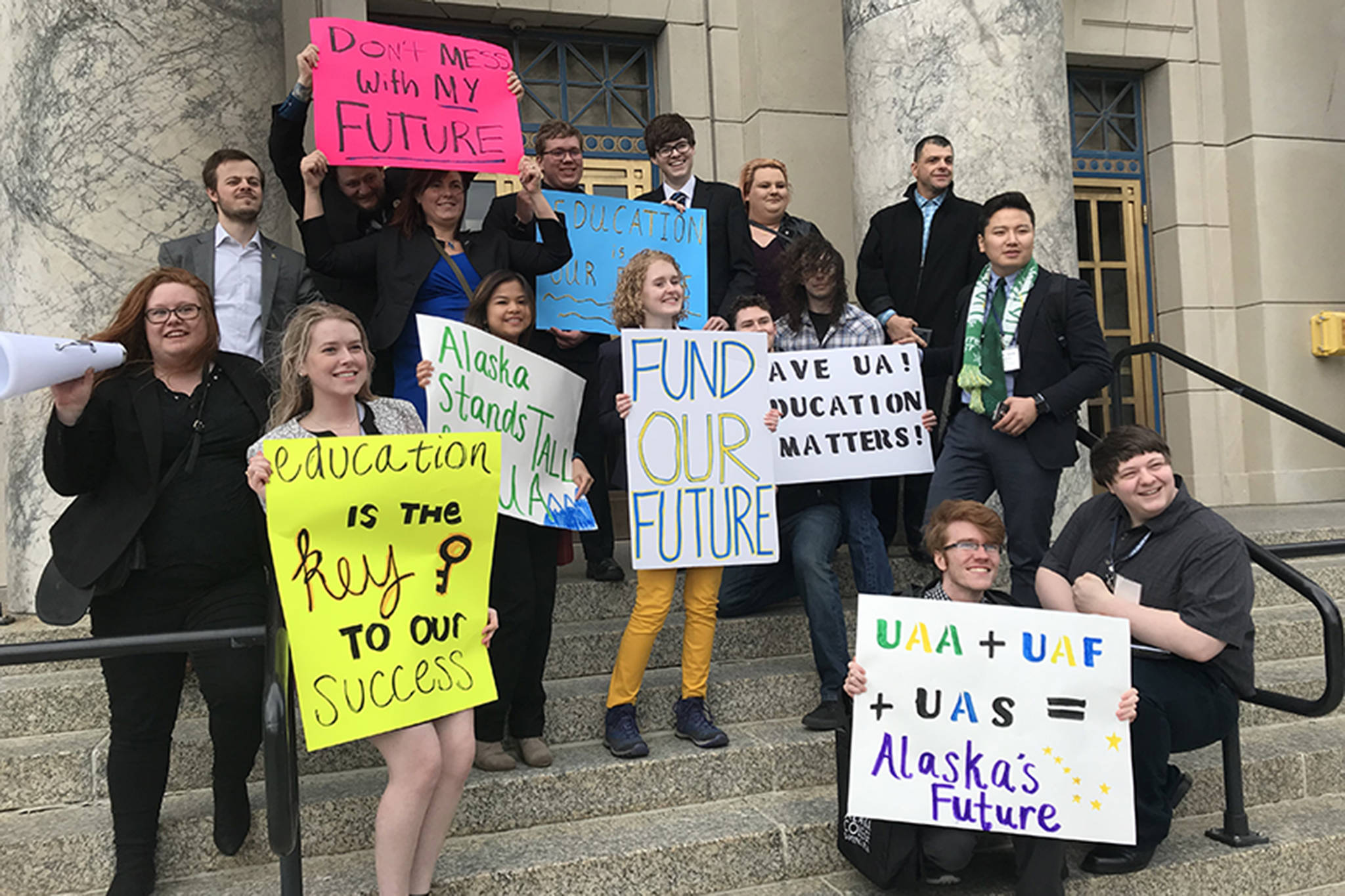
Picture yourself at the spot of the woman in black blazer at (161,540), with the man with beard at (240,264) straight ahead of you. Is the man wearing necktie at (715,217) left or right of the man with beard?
right

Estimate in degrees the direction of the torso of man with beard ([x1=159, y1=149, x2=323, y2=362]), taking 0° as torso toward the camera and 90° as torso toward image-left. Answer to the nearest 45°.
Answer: approximately 0°

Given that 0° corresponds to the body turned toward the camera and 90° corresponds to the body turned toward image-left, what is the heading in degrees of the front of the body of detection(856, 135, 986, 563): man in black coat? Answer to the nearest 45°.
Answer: approximately 0°

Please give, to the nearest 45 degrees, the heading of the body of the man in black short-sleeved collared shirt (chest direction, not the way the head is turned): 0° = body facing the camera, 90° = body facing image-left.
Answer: approximately 45°

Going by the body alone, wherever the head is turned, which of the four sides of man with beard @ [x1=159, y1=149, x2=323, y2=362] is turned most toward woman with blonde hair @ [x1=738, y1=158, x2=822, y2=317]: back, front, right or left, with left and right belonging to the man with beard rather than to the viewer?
left

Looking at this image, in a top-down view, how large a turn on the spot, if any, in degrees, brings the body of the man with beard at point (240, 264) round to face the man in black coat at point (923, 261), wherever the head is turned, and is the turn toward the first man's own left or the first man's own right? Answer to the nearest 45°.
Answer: approximately 90° to the first man's own left
